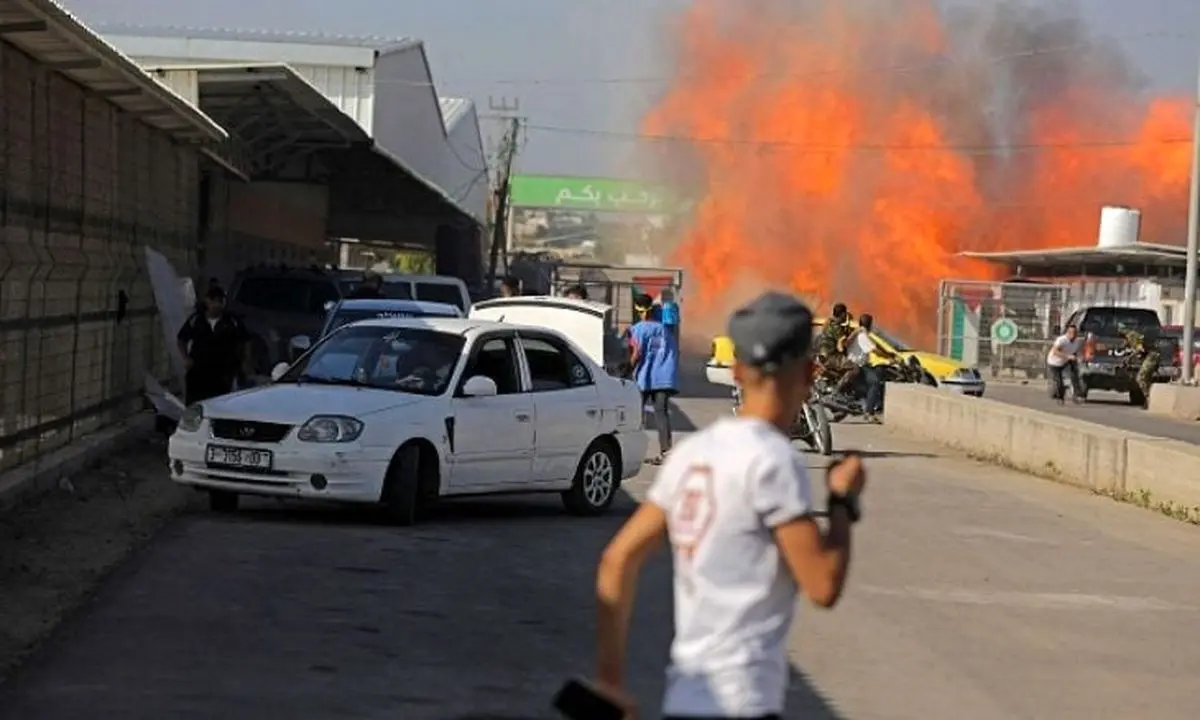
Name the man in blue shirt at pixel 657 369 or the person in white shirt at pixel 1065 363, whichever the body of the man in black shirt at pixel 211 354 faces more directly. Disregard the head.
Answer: the man in blue shirt

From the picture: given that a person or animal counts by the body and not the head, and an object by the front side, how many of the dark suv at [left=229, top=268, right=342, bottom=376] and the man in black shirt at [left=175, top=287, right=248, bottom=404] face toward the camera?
2

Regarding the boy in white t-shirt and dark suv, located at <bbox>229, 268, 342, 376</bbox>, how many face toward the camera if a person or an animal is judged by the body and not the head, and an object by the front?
1

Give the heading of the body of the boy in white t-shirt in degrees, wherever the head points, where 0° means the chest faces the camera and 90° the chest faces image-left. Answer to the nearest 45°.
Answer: approximately 225°

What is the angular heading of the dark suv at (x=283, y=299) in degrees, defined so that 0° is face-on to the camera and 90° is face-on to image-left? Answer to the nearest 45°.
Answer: approximately 0°

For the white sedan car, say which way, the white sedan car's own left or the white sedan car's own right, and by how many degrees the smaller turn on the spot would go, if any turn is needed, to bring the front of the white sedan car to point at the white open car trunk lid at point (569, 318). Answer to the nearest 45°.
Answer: approximately 135° to the white sedan car's own right

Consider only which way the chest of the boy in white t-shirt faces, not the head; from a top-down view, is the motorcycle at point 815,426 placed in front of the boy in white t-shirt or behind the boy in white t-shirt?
in front

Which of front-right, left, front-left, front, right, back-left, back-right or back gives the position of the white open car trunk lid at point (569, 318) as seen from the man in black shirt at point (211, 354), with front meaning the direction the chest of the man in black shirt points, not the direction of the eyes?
back-left

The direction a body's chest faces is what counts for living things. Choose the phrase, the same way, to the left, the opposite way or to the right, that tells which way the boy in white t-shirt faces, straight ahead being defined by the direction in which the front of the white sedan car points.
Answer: the opposite way

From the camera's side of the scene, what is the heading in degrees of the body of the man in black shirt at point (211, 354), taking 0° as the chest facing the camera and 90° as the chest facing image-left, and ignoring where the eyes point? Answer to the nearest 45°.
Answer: approximately 0°

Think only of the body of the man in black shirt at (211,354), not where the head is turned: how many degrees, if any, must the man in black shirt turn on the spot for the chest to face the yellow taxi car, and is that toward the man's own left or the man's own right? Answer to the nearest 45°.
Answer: approximately 135° to the man's own left

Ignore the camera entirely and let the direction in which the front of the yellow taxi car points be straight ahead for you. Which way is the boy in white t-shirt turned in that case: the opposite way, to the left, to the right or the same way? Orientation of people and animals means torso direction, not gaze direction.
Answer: to the left
